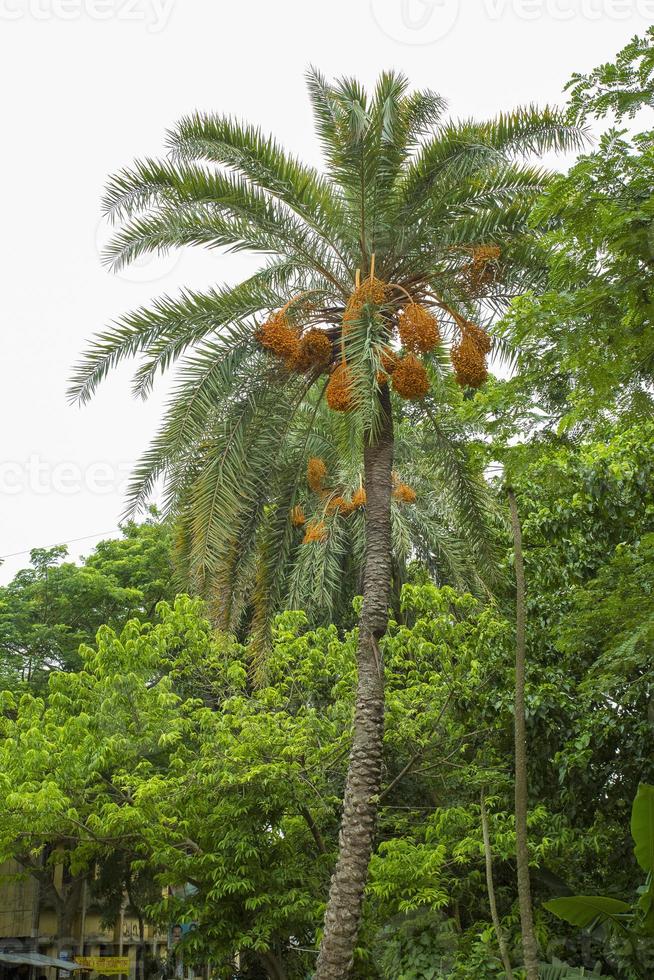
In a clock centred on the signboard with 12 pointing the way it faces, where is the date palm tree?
The date palm tree is roughly at 12 o'clock from the signboard.

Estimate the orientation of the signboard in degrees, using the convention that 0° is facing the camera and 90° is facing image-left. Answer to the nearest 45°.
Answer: approximately 0°

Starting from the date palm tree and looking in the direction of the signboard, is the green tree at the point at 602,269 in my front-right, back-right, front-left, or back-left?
back-right
